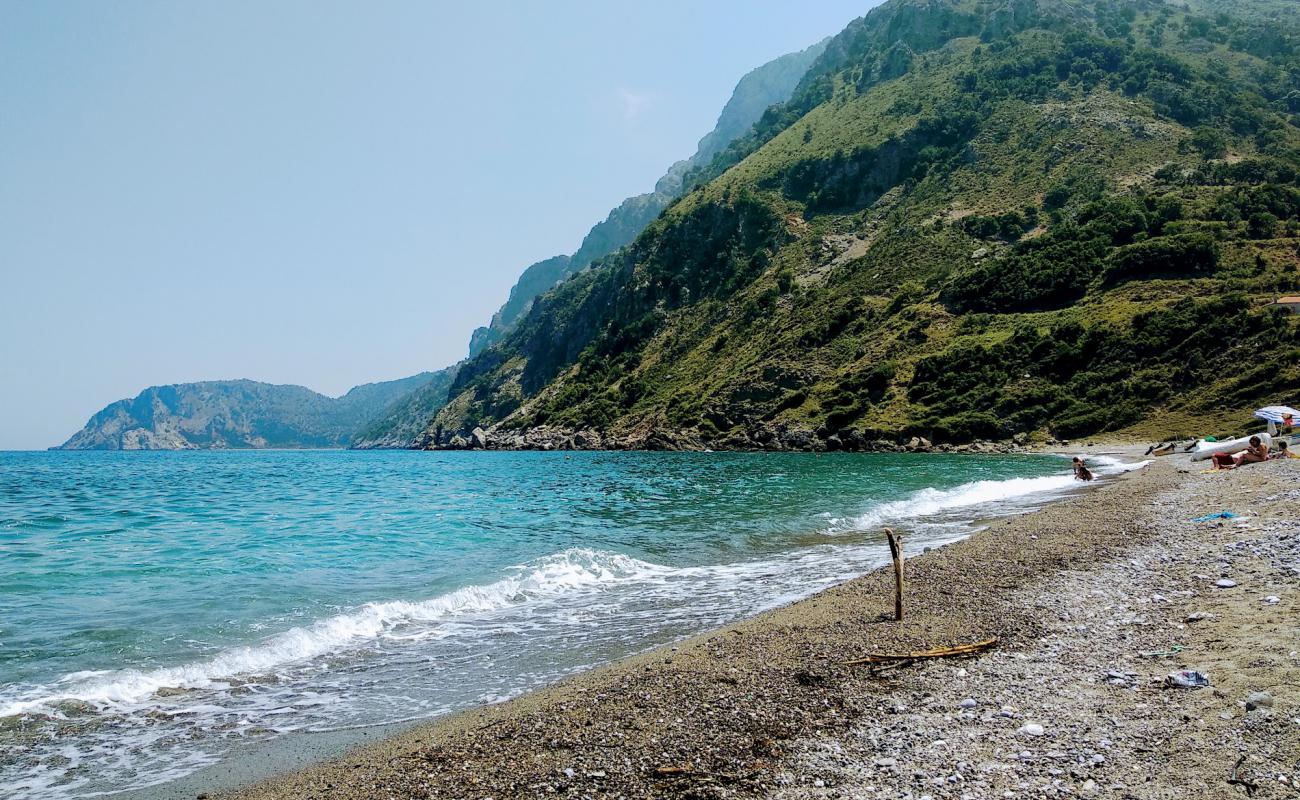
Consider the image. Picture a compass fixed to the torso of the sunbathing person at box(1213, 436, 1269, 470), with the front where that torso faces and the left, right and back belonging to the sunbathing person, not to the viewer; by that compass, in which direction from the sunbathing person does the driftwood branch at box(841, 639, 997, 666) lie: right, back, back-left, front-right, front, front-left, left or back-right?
left

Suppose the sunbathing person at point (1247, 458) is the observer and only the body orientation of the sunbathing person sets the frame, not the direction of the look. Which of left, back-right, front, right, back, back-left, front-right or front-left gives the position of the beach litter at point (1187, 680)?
left

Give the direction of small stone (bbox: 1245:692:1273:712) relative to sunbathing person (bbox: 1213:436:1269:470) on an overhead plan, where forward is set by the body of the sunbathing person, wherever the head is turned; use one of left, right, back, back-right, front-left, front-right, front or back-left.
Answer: left

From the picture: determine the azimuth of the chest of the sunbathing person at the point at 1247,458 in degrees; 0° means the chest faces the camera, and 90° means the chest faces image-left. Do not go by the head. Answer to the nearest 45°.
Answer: approximately 90°

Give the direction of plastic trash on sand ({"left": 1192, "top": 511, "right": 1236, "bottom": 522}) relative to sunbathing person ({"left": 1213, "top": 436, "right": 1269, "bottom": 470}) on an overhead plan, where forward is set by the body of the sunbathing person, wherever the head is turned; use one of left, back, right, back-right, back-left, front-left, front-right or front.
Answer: left
